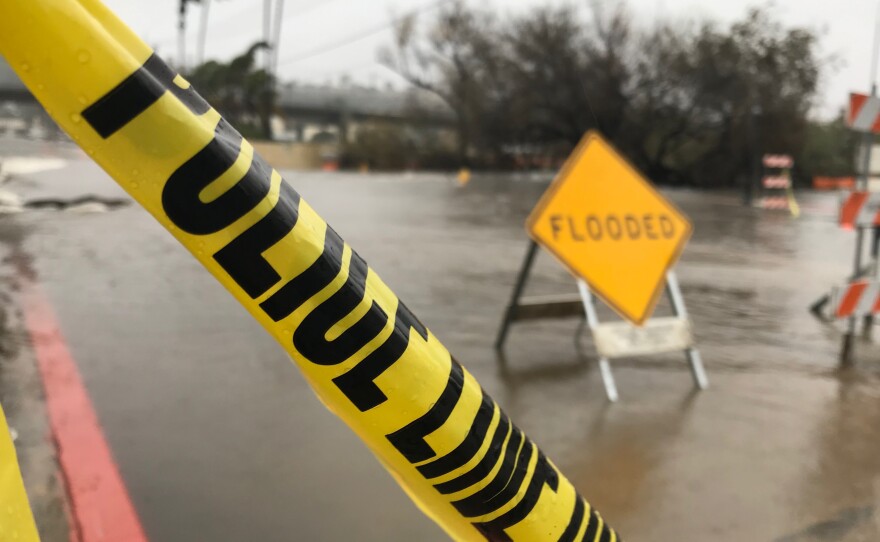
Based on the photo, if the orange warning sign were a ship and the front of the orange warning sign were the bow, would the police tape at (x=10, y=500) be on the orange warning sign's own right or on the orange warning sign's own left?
on the orange warning sign's own right

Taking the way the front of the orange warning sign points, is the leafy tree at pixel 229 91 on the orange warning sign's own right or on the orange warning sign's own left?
on the orange warning sign's own right

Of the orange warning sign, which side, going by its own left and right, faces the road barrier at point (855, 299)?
left

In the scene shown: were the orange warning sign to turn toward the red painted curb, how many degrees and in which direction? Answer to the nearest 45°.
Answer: approximately 90° to its right

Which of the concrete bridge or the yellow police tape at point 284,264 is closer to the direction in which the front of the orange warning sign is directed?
the yellow police tape

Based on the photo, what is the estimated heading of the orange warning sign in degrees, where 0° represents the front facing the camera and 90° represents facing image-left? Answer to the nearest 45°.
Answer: approximately 315°
